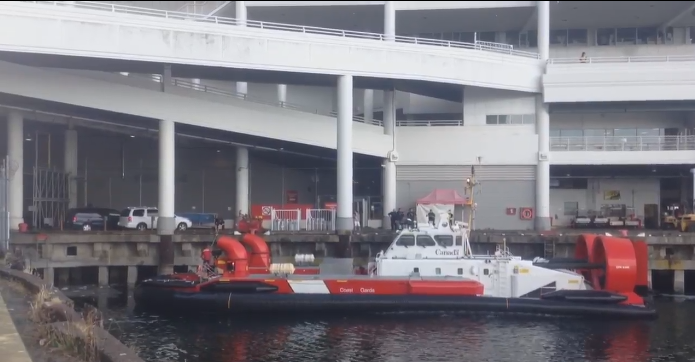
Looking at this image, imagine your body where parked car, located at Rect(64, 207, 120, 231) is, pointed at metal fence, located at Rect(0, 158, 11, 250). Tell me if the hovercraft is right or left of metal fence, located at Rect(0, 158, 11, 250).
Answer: left

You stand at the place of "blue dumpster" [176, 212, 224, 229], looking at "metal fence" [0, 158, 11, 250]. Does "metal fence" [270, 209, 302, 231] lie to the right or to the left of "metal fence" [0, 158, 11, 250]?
left

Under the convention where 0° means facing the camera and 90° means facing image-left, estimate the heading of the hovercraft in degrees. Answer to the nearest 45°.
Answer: approximately 90°

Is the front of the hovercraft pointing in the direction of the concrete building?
no

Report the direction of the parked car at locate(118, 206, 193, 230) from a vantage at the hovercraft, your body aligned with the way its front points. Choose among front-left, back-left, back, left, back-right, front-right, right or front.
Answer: front-right

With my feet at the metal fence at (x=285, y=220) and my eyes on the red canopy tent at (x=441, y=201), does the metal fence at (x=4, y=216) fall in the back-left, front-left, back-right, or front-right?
back-right

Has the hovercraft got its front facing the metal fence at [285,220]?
no

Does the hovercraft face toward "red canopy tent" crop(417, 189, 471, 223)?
no

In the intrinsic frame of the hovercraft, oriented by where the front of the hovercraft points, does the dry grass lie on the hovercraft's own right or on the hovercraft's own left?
on the hovercraft's own left
